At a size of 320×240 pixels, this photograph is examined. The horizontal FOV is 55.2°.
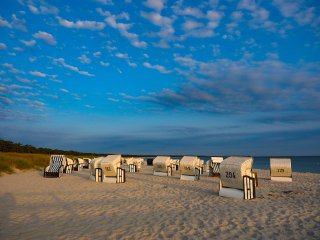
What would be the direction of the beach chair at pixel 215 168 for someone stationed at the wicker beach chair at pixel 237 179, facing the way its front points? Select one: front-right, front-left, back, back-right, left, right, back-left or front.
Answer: front-left

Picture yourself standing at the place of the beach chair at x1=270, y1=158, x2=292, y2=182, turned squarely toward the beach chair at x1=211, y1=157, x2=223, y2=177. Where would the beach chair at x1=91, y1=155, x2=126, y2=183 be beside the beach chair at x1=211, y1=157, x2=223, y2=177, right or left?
left

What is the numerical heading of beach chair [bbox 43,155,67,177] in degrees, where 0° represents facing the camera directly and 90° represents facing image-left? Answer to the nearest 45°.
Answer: approximately 45°

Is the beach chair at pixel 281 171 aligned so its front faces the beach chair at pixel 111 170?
no

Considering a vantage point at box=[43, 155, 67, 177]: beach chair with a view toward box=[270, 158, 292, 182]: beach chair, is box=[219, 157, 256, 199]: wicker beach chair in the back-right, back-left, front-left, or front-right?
front-right

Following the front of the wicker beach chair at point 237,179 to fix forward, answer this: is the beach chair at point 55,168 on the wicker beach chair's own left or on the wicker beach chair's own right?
on the wicker beach chair's own left

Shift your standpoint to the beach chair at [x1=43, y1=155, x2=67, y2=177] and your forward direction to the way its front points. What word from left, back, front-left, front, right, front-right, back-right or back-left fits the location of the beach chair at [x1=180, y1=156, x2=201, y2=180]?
left

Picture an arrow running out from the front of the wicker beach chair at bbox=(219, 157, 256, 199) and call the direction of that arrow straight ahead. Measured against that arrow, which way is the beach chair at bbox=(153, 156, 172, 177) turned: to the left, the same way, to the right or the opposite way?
the same way

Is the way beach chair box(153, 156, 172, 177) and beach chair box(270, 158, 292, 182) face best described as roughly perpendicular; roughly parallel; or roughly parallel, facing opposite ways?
roughly parallel

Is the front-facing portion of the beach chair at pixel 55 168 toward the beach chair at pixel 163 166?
no

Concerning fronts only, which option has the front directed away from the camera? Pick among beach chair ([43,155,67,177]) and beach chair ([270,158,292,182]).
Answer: the beach chair ([270,158,292,182])

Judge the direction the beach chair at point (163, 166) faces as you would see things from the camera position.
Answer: facing away from the viewer and to the right of the viewer

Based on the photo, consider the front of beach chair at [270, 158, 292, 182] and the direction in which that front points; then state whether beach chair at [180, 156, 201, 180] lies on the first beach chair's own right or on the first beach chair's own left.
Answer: on the first beach chair's own left

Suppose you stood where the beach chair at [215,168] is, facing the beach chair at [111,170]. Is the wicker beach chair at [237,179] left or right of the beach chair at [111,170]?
left

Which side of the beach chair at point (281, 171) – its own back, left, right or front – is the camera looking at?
back

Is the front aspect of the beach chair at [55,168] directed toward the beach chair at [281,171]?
no

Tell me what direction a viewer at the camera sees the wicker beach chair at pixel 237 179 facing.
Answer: facing away from the viewer and to the right of the viewer

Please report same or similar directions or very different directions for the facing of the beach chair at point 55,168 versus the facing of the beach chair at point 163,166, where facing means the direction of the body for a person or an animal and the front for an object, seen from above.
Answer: very different directions

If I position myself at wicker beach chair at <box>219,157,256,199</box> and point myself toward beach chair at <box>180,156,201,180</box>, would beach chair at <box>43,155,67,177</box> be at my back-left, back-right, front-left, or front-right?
front-left

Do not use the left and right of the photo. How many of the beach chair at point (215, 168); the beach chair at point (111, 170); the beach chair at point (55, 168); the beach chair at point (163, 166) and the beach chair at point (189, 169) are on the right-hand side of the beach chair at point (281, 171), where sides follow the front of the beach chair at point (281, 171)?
0

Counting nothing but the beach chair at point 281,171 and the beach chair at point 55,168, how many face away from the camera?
1

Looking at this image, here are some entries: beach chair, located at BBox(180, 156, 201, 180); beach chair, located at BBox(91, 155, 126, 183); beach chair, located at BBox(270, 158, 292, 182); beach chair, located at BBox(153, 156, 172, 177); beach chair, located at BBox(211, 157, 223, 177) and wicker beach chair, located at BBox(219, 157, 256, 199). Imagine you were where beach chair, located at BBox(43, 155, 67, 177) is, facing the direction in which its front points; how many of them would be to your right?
0
